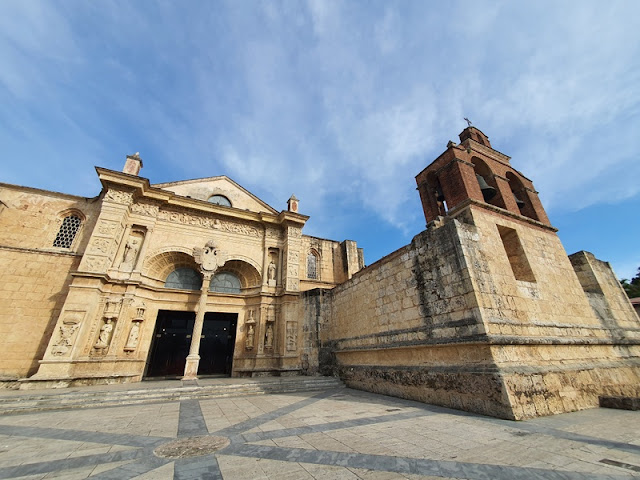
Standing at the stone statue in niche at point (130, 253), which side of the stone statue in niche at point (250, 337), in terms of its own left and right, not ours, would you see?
right

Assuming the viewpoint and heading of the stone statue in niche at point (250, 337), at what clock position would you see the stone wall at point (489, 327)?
The stone wall is roughly at 11 o'clock from the stone statue in niche.

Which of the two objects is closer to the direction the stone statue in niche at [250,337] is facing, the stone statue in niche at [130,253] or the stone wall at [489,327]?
the stone wall

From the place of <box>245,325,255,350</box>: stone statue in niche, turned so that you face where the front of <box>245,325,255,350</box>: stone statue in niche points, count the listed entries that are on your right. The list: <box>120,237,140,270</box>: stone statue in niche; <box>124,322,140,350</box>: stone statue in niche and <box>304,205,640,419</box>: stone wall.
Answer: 2

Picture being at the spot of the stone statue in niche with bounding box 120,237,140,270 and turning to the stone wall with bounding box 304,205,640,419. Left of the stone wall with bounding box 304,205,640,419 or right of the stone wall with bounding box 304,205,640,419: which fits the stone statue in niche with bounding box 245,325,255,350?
left

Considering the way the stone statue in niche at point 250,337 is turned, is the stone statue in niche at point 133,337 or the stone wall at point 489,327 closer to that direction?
the stone wall

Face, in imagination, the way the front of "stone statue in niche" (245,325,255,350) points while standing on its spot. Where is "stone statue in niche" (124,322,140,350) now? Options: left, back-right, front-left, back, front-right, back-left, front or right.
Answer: right

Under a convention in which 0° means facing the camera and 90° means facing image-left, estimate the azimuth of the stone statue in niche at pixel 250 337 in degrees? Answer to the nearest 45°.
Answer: approximately 0°
